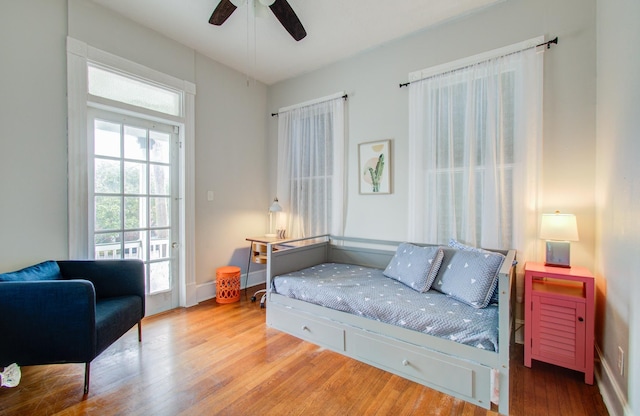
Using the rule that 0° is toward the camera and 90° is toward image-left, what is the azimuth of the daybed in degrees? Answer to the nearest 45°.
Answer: approximately 45°

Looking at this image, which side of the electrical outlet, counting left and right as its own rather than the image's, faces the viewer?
left

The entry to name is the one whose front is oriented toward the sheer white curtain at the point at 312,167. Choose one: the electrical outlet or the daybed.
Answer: the electrical outlet

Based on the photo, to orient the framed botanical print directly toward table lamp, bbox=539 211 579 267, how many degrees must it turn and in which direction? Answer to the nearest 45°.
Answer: approximately 90° to its left

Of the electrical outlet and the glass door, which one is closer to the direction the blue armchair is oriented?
the electrical outlet

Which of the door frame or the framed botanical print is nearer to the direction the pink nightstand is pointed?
the door frame

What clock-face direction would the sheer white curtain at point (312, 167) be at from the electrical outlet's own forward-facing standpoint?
The sheer white curtain is roughly at 12 o'clock from the electrical outlet.
